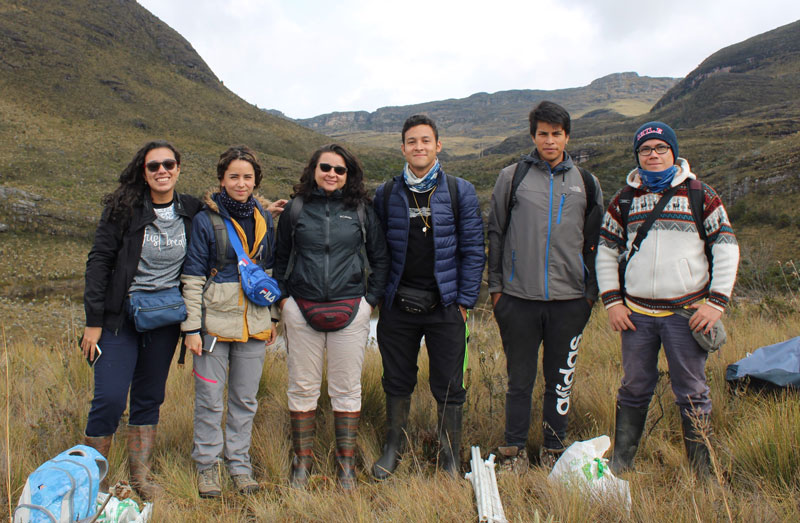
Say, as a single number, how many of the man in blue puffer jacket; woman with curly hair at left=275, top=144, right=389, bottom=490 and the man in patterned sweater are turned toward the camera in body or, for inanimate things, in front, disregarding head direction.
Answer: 3

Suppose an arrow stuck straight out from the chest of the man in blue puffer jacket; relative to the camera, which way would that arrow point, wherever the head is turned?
toward the camera

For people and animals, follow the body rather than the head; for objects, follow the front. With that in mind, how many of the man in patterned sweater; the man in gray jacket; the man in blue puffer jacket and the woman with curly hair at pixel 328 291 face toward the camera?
4

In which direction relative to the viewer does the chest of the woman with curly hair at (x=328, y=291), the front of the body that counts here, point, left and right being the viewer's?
facing the viewer

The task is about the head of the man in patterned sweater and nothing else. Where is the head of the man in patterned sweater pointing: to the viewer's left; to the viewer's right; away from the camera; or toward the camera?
toward the camera

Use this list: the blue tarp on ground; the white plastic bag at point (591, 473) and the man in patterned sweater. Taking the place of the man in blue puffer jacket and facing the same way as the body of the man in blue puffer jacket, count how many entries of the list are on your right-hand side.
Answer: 0

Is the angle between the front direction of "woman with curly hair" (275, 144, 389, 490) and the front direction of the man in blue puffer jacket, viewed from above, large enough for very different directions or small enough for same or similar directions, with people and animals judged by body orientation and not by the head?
same or similar directions

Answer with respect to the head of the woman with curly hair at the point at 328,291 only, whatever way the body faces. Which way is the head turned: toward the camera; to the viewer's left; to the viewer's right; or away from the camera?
toward the camera

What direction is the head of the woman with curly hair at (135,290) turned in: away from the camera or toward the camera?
toward the camera

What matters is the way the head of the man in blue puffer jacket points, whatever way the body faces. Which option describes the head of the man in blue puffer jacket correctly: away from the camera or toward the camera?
toward the camera
